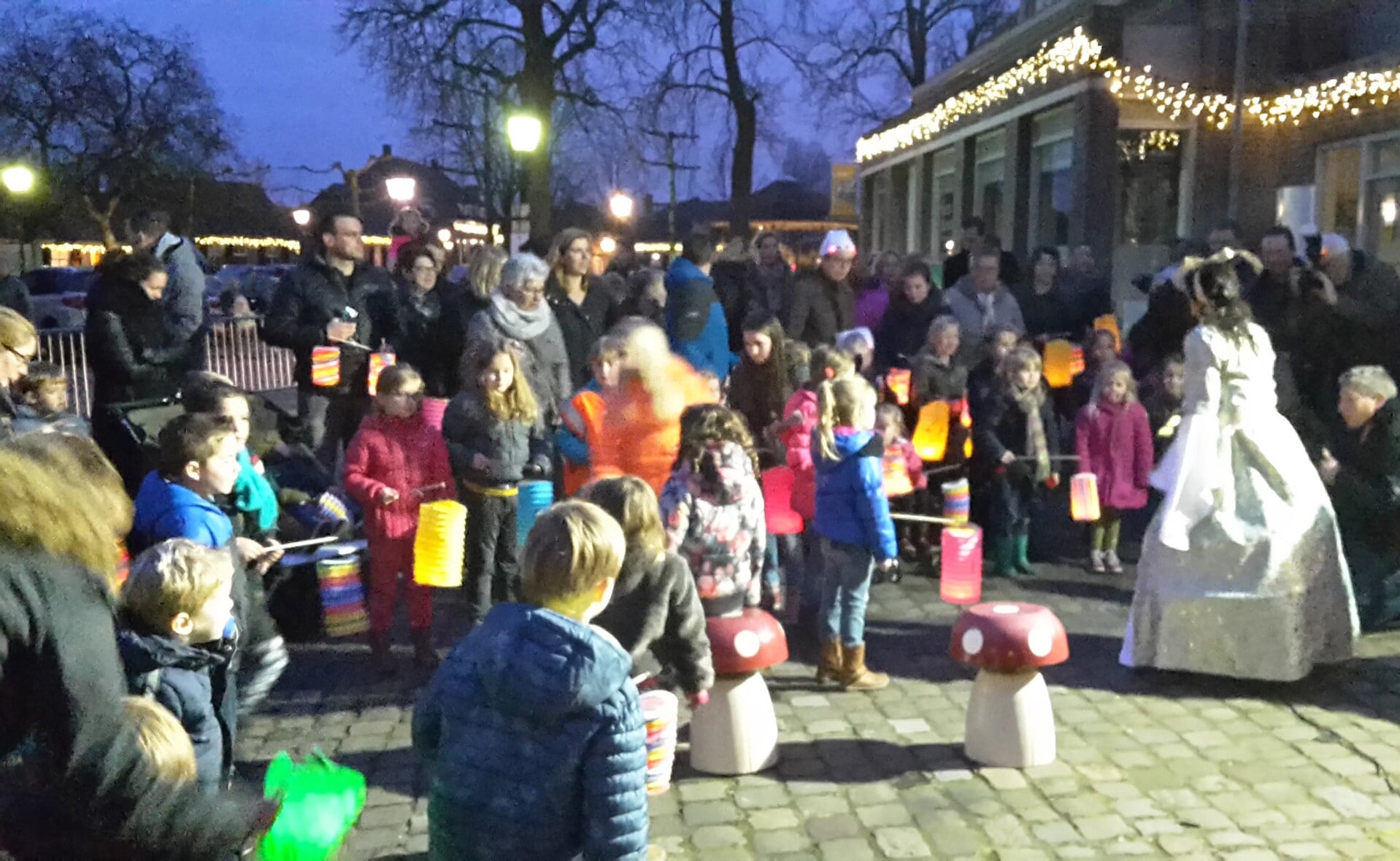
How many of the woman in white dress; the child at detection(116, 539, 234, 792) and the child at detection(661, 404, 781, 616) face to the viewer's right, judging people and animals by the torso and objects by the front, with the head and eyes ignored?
1

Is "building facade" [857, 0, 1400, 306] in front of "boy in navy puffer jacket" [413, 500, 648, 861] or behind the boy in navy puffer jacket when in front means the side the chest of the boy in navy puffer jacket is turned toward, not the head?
in front

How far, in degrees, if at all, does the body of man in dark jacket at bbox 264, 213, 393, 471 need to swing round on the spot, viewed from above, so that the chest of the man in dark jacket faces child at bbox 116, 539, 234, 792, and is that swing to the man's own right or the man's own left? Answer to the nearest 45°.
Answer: approximately 45° to the man's own right

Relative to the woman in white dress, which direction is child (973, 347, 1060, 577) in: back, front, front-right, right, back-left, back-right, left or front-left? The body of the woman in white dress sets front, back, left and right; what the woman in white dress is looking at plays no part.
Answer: front

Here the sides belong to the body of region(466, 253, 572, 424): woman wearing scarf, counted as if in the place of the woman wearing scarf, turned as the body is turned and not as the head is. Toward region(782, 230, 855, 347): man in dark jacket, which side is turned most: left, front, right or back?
left

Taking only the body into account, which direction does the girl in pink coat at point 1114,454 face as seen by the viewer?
toward the camera

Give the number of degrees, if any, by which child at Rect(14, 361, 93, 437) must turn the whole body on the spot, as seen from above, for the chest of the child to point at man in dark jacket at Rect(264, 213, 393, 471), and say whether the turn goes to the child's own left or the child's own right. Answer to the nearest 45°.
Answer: approximately 90° to the child's own left

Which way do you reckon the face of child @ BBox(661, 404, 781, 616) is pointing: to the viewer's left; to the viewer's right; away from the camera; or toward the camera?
away from the camera

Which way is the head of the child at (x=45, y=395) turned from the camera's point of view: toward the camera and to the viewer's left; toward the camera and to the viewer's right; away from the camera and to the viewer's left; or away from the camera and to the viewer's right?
toward the camera and to the viewer's right

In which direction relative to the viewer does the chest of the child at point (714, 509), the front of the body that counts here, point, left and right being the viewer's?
facing away from the viewer

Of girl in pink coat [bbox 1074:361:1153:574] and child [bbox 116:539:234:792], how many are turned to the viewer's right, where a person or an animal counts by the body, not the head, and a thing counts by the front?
1

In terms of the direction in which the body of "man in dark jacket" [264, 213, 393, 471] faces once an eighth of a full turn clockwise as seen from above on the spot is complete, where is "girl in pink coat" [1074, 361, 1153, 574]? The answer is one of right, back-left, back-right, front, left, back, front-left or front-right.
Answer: left

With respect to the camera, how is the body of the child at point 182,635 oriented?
to the viewer's right

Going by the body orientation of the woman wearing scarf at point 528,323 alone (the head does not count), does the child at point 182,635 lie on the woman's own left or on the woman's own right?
on the woman's own right

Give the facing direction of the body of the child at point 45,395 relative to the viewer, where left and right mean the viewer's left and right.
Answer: facing the viewer and to the right of the viewer

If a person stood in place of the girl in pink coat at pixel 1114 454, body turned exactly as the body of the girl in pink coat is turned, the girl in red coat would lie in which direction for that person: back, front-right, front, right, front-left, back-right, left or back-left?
front-right

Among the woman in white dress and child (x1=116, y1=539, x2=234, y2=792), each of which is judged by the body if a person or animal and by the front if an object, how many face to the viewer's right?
1

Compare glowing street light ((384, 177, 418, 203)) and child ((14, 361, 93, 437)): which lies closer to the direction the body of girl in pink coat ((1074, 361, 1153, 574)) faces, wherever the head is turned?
the child
